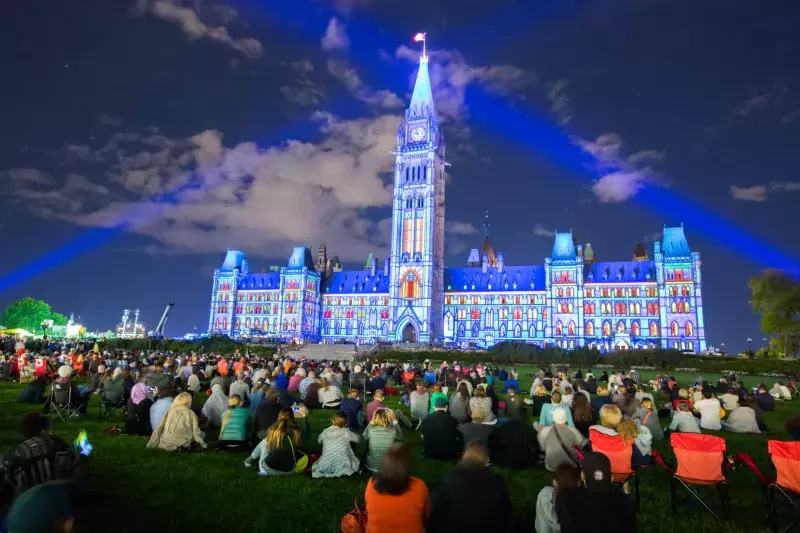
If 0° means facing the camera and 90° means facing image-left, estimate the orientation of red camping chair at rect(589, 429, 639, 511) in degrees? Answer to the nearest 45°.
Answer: approximately 135°

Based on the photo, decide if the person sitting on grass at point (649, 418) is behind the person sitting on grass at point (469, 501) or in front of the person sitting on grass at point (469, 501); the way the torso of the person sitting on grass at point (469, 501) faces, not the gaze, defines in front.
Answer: in front

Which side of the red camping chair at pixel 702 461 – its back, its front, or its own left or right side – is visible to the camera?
back

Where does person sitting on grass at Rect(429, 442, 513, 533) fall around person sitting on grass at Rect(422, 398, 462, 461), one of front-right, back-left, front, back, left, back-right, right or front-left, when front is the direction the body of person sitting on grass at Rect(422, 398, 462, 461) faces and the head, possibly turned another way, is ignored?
back

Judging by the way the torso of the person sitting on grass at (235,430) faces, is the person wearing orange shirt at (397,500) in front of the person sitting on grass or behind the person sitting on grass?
behind

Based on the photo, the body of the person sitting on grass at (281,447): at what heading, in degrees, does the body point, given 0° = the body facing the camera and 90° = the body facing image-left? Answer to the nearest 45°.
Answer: approximately 180°

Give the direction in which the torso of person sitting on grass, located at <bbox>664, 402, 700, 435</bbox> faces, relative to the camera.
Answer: away from the camera

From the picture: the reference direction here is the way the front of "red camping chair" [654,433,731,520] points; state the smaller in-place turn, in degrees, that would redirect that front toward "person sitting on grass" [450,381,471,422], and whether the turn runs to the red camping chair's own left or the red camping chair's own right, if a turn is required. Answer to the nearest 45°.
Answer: approximately 45° to the red camping chair's own left

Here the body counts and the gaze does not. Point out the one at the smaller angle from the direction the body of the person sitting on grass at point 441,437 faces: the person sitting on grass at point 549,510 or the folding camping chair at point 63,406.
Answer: the folding camping chair

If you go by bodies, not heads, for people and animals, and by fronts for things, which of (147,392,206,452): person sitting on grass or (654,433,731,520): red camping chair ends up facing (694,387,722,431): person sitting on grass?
the red camping chair

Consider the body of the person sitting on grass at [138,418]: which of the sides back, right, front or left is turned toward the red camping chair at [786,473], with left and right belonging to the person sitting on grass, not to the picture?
right

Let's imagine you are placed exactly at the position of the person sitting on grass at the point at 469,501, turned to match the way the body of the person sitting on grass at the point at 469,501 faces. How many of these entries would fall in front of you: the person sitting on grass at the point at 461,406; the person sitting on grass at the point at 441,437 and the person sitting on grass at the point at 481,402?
3

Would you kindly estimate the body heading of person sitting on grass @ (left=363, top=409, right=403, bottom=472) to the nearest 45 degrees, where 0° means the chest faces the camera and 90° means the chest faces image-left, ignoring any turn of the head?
approximately 180°
